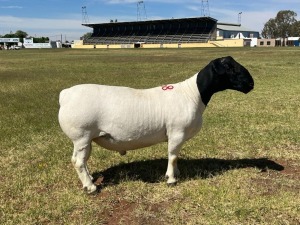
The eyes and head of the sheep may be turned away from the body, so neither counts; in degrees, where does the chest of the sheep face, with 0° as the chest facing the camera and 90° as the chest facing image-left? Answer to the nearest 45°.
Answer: approximately 270°
